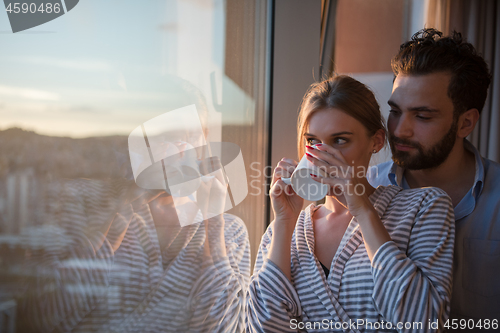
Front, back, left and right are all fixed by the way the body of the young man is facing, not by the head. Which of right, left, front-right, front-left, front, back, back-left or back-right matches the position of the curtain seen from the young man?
back-right

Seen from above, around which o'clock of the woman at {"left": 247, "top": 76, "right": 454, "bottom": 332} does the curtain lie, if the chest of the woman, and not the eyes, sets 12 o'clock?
The curtain is roughly at 5 o'clock from the woman.

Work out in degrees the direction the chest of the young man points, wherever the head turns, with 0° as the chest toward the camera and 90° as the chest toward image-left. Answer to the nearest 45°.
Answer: approximately 45°

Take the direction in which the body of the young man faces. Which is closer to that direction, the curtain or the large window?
the large window
